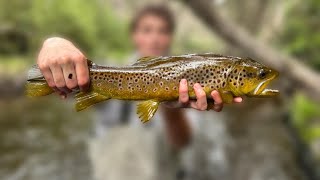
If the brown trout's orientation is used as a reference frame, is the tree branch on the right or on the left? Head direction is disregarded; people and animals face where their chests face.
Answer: on its left

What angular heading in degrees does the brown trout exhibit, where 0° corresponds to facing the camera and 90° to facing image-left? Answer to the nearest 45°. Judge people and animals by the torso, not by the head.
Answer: approximately 270°
